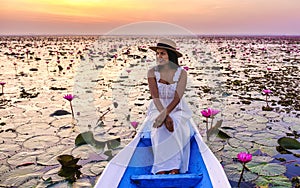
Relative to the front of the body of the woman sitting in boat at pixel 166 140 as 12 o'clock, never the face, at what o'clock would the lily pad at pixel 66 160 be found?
The lily pad is roughly at 3 o'clock from the woman sitting in boat.

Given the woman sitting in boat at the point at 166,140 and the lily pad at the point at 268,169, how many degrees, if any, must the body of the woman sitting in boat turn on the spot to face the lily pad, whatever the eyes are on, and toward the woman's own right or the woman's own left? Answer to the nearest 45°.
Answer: approximately 90° to the woman's own left

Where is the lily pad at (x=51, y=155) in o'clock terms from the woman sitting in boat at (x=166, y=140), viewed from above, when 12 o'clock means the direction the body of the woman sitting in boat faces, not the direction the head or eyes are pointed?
The lily pad is roughly at 4 o'clock from the woman sitting in boat.

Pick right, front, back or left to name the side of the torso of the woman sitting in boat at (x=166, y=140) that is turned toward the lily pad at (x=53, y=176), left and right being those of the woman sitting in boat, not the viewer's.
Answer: right

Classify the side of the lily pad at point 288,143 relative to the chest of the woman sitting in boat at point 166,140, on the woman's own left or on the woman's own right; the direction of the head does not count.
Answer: on the woman's own left

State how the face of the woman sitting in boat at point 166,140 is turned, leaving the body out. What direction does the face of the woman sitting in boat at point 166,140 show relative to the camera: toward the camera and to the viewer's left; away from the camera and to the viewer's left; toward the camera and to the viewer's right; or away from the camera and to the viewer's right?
toward the camera and to the viewer's left

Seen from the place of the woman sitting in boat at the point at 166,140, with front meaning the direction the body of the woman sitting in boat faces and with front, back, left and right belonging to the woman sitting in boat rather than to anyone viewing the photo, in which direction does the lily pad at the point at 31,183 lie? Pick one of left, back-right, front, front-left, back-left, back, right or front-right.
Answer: right

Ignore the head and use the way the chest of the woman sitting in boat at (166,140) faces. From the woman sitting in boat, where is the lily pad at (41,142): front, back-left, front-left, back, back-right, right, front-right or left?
back-right
